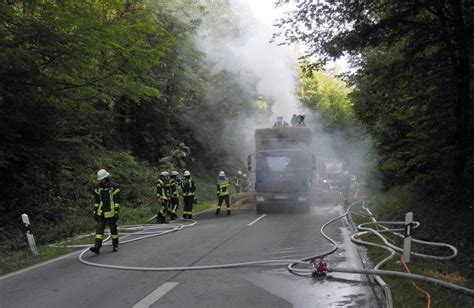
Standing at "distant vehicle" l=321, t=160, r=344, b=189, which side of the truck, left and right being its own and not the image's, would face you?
back

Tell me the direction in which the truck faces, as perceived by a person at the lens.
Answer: facing the viewer

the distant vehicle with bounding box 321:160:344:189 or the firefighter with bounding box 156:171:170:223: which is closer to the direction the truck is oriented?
the firefighter

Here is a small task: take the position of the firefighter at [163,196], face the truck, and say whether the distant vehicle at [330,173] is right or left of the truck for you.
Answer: left

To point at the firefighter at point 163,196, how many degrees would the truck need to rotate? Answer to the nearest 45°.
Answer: approximately 45° to its right

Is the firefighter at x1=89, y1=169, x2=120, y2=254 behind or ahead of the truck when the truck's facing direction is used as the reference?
ahead

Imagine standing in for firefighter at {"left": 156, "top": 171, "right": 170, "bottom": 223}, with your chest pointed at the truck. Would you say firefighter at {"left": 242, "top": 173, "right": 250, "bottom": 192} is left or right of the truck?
left

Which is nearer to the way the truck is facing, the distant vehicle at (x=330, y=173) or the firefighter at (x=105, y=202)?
the firefighter
